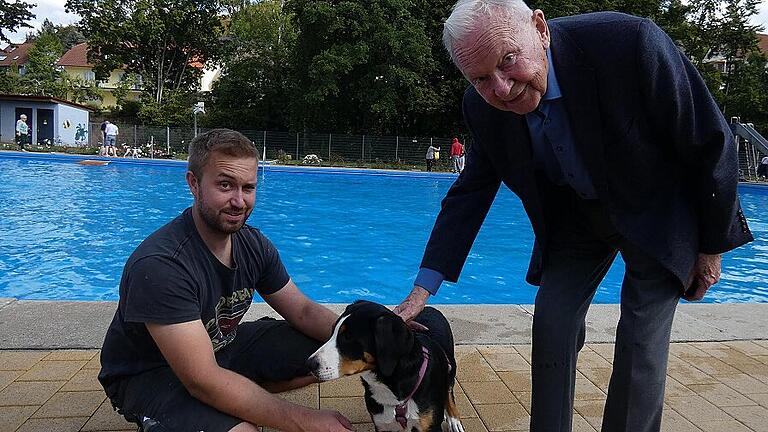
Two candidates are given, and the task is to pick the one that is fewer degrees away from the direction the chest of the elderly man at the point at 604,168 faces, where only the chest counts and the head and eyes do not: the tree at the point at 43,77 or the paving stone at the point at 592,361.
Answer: the tree

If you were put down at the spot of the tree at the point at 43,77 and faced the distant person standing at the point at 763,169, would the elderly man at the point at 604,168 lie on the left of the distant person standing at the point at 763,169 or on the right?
right

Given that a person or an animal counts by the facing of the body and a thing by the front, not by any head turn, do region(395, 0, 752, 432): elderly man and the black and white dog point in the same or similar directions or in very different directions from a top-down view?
same or similar directions

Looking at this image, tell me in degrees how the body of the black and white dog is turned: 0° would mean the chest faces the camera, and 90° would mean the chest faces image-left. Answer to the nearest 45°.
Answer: approximately 45°

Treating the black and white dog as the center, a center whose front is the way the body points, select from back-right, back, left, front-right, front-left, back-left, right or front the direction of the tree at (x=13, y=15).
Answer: right

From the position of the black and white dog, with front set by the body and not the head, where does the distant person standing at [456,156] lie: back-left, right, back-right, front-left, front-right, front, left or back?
back-right

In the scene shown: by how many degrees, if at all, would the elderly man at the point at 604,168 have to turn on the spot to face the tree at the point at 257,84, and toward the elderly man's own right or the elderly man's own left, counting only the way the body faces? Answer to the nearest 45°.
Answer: approximately 90° to the elderly man's own right

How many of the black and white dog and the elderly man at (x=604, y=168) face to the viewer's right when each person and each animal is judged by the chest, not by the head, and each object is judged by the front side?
0

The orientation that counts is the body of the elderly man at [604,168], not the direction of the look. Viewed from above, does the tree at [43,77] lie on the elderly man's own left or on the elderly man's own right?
on the elderly man's own right

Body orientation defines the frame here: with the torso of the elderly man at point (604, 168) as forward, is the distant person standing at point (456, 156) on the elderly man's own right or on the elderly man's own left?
on the elderly man's own right

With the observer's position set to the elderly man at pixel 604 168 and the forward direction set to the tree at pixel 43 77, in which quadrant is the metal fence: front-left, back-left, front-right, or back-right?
front-right
